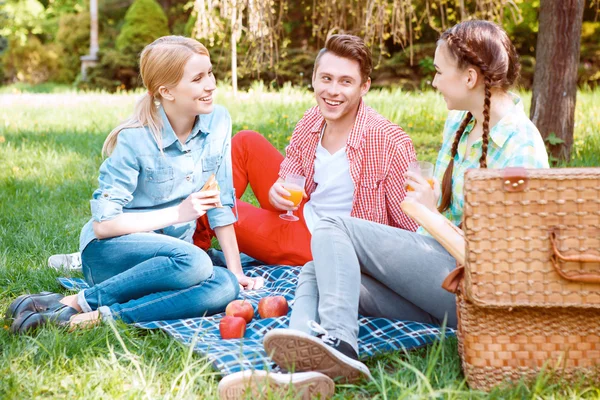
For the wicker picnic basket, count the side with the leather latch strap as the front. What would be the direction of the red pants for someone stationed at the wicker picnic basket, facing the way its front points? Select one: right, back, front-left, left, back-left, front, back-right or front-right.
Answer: back-right

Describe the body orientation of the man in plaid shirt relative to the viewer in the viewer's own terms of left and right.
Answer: facing the viewer and to the left of the viewer

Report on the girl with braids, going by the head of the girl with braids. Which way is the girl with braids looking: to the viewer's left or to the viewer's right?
to the viewer's left

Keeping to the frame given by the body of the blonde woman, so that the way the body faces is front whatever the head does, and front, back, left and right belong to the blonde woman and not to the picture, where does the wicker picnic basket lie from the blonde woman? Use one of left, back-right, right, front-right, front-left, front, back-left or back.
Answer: front

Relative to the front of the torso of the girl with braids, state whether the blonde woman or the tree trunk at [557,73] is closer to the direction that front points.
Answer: the blonde woman

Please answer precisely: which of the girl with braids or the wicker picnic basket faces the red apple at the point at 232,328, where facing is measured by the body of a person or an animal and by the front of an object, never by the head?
the girl with braids

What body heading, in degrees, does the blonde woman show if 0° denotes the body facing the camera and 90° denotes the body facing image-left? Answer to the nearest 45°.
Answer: approximately 315°

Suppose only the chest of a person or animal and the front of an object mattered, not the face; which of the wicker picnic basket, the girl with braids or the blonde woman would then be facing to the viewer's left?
the girl with braids

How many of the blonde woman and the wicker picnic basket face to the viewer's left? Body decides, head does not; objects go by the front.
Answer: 0

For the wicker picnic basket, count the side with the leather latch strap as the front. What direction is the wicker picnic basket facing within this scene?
toward the camera

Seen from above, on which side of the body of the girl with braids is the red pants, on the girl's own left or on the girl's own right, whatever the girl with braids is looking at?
on the girl's own right

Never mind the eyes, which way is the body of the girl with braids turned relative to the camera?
to the viewer's left

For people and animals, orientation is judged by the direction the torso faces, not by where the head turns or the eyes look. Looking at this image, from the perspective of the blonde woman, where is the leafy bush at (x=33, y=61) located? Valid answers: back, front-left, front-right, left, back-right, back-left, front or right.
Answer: back-left
